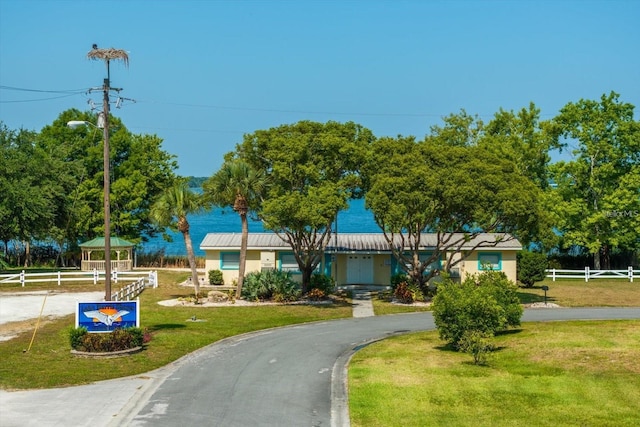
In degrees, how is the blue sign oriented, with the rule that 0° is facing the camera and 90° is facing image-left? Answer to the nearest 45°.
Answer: approximately 0°

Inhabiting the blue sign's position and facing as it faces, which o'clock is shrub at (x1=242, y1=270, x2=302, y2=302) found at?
The shrub is roughly at 7 o'clock from the blue sign.

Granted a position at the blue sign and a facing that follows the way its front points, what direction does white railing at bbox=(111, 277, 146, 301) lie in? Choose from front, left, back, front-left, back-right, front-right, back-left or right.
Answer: back

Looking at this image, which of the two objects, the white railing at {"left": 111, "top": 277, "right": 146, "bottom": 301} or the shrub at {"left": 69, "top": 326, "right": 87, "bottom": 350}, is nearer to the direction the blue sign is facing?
the shrub

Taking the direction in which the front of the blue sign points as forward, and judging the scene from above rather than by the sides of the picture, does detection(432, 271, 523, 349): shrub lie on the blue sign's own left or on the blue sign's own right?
on the blue sign's own left

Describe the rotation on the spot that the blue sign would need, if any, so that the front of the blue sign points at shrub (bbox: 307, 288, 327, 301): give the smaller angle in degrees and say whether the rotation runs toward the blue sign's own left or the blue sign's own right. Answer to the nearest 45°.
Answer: approximately 135° to the blue sign's own left

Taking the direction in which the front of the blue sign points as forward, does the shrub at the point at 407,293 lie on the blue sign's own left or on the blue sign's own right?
on the blue sign's own left

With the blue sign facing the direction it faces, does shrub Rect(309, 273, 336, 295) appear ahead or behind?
behind
